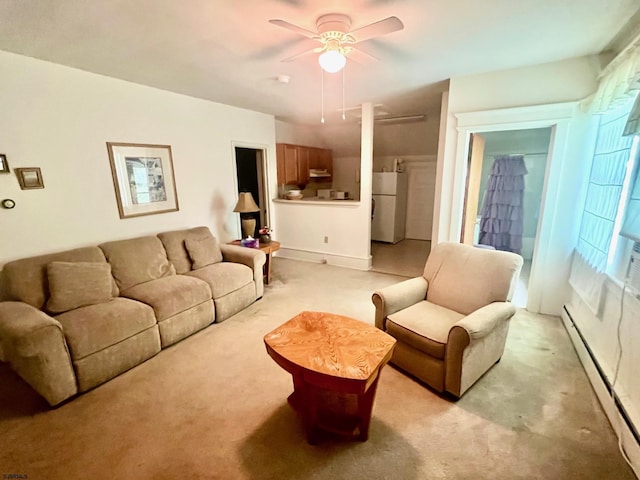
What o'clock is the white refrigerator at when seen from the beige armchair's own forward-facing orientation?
The white refrigerator is roughly at 4 o'clock from the beige armchair.

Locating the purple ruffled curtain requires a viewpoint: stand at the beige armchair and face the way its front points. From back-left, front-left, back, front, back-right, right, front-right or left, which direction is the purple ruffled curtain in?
back-right

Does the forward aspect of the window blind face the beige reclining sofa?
yes

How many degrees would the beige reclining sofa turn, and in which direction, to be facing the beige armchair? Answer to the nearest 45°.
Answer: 0° — it already faces it

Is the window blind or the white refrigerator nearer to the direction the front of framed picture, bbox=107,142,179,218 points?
the window blind

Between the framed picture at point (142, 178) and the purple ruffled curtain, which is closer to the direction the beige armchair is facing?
the framed picture

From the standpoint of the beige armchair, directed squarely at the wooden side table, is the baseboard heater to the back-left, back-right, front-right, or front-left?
back-right

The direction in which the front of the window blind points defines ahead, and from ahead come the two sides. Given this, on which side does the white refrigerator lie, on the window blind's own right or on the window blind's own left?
on the window blind's own right

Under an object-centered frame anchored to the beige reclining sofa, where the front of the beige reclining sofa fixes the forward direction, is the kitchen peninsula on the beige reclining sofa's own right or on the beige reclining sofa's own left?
on the beige reclining sofa's own left

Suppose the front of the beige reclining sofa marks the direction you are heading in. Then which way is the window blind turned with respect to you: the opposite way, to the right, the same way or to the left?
the opposite way

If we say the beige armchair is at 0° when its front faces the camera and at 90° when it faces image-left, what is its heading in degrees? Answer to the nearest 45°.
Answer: approximately 45°
